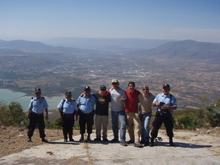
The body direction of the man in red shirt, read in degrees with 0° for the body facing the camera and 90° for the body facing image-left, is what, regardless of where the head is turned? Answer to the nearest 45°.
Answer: approximately 0°

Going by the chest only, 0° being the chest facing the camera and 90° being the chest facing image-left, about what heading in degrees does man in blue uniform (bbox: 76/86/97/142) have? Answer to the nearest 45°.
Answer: approximately 0°

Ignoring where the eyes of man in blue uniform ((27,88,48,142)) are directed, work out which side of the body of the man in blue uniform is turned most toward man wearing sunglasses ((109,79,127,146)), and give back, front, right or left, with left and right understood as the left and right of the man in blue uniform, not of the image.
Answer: left

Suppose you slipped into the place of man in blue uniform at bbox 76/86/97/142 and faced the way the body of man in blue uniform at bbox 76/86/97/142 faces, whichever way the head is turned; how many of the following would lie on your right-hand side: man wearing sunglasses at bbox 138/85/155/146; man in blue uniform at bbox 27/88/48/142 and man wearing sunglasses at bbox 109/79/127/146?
1

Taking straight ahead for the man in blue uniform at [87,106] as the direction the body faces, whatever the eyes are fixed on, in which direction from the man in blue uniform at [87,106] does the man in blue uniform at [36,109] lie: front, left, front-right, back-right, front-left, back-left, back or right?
right

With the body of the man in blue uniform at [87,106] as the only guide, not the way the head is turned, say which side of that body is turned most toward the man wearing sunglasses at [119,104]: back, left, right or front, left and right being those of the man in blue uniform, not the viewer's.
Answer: left

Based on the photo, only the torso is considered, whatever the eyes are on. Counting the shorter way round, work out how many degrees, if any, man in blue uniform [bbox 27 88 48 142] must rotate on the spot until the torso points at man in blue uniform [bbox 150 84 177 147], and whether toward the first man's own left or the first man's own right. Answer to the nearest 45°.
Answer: approximately 45° to the first man's own left

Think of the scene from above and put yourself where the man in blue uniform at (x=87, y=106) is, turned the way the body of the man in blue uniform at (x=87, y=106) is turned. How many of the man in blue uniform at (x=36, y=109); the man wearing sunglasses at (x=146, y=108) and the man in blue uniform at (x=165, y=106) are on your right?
1
